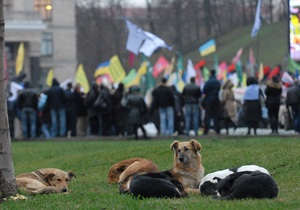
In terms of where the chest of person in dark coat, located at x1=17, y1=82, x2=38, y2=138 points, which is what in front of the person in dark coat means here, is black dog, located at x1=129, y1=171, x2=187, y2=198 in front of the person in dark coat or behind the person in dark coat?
behind

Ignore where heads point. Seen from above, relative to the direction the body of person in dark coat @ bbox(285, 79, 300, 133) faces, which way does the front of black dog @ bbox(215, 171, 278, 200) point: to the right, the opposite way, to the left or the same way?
to the left

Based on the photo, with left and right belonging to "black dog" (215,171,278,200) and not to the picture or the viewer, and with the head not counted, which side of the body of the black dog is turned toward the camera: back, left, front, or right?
left

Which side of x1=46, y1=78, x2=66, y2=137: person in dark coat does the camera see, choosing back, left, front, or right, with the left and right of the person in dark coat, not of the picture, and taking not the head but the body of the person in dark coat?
back

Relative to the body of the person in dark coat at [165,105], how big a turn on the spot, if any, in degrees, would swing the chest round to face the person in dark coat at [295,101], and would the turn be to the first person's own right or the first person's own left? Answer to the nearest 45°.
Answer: approximately 90° to the first person's own right

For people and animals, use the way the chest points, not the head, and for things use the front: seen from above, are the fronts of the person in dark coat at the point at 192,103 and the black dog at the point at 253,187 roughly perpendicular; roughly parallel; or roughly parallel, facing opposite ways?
roughly perpendicular

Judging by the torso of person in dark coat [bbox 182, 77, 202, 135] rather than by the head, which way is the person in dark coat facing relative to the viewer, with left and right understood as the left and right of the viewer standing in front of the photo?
facing away from the viewer

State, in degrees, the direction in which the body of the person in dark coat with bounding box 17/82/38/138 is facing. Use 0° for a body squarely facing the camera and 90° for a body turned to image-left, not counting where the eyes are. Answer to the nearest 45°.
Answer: approximately 180°

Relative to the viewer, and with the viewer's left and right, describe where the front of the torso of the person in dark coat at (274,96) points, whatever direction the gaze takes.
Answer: facing away from the viewer

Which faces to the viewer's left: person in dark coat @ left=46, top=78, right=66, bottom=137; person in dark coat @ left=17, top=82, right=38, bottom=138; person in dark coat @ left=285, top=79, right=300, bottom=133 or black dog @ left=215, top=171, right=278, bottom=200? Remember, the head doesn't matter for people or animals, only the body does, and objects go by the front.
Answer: the black dog
